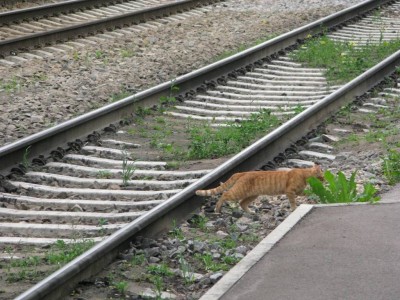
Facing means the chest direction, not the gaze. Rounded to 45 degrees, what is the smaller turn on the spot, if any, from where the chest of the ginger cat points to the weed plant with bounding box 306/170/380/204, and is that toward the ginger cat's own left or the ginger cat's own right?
0° — it already faces it

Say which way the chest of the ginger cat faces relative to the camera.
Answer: to the viewer's right

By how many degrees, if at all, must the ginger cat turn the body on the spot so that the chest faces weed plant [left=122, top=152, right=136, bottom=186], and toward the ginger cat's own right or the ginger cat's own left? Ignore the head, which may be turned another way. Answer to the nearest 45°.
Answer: approximately 135° to the ginger cat's own left

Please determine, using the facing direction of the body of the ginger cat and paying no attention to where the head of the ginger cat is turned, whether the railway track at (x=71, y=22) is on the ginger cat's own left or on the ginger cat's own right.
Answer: on the ginger cat's own left

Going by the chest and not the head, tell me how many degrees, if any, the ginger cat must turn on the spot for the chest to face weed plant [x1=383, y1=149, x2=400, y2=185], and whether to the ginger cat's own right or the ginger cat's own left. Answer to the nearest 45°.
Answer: approximately 45° to the ginger cat's own left

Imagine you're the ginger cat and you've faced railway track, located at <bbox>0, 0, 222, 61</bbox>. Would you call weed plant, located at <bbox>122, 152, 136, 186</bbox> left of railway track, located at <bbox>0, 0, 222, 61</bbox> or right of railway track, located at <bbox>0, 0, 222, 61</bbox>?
left
